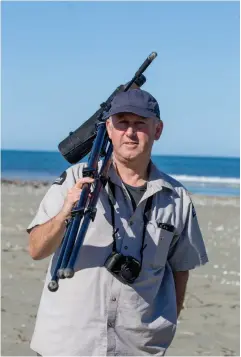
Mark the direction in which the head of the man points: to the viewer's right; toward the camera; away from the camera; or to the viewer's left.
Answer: toward the camera

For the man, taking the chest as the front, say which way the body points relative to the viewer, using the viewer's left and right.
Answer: facing the viewer
